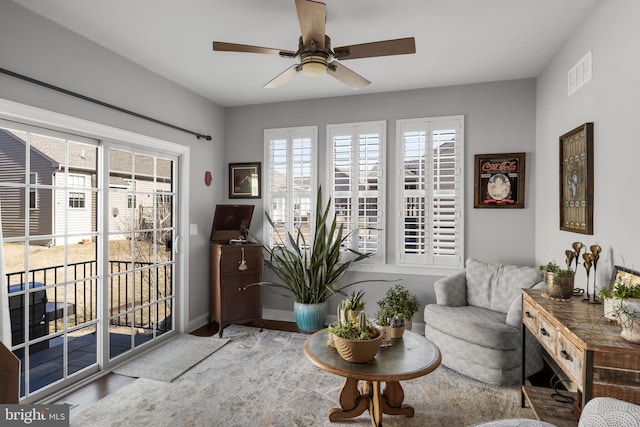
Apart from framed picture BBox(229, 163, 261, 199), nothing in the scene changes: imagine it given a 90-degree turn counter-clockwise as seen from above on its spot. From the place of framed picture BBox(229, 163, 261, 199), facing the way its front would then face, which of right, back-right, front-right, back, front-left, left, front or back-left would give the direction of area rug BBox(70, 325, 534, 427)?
right

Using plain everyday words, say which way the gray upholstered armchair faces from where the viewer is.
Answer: facing the viewer and to the left of the viewer

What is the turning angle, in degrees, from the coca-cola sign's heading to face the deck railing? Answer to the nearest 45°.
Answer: approximately 45° to its right

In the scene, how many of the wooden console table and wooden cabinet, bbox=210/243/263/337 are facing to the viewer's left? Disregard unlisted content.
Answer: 1

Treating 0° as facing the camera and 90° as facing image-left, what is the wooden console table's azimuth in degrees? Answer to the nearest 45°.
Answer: approximately 90°

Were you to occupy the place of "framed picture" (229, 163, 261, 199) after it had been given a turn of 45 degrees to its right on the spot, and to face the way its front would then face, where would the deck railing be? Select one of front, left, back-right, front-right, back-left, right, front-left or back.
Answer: front

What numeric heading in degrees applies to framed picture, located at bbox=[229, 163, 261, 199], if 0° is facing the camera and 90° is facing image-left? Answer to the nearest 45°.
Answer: approximately 0°

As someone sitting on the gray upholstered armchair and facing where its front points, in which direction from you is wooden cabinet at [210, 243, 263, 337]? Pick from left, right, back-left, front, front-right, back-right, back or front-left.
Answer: front-right
